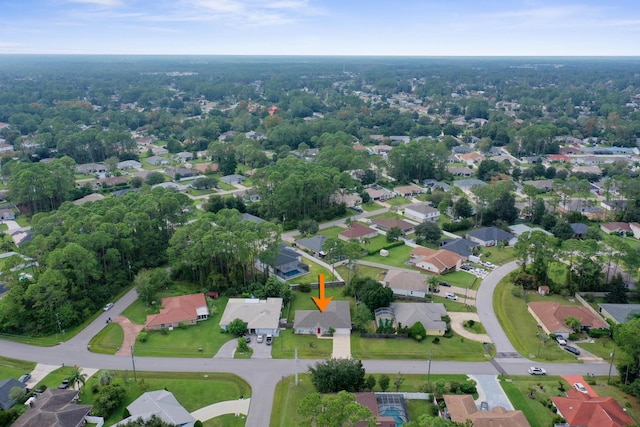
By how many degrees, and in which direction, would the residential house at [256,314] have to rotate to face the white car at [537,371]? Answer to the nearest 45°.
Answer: approximately 45° to its left

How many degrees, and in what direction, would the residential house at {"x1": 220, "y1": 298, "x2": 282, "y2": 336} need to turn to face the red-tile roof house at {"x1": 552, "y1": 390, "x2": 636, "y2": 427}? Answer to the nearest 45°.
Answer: approximately 45° to its left

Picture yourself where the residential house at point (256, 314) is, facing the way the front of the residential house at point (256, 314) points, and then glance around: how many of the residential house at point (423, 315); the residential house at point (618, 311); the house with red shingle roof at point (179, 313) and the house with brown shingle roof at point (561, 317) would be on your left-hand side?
3

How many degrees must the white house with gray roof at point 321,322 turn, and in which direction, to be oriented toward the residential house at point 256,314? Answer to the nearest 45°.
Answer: approximately 90° to its right

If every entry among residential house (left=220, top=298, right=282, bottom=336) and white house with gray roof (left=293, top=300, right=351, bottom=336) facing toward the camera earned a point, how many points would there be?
2

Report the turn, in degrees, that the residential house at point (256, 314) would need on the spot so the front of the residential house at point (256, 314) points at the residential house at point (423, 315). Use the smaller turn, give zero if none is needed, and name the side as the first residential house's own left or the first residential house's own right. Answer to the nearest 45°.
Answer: approximately 90° to the first residential house's own left

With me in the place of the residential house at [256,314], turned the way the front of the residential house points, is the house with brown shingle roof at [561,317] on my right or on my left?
on my left

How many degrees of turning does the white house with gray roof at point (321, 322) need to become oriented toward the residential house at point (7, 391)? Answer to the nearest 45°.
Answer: approximately 45° to its right

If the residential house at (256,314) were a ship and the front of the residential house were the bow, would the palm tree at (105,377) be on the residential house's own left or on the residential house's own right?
on the residential house's own right

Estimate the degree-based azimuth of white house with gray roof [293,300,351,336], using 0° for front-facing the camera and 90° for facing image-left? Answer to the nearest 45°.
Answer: approximately 0°

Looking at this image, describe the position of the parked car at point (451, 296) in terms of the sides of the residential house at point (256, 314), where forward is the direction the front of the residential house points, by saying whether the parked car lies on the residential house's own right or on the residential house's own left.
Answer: on the residential house's own left

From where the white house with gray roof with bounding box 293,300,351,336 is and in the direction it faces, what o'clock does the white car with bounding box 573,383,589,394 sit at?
The white car is roughly at 10 o'clock from the white house with gray roof.
